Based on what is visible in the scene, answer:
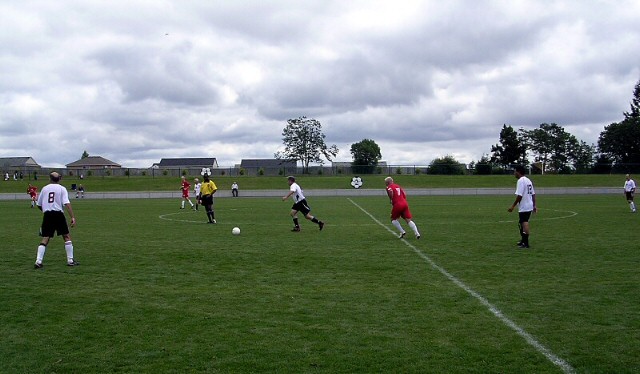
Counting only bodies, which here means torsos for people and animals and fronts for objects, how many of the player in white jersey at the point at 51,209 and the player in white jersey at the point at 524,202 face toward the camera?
0

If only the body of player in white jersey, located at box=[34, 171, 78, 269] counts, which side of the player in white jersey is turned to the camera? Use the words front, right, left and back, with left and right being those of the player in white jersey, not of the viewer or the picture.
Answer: back

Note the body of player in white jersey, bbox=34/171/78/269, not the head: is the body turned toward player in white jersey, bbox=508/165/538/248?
no

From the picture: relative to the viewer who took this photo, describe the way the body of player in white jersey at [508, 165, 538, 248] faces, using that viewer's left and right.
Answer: facing away from the viewer and to the left of the viewer
